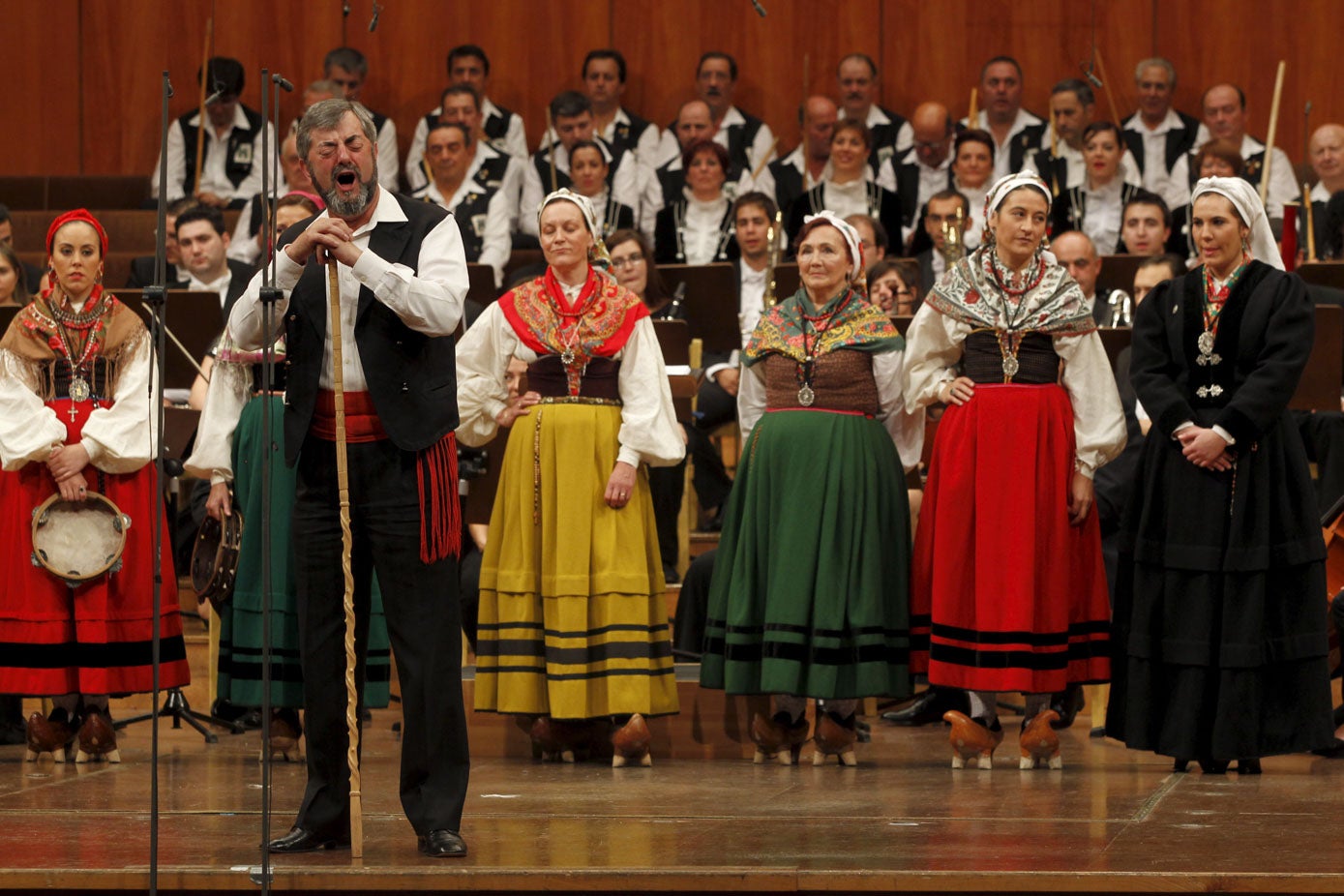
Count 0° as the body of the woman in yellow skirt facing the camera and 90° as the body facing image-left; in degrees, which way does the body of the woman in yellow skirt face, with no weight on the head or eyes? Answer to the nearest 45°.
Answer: approximately 0°

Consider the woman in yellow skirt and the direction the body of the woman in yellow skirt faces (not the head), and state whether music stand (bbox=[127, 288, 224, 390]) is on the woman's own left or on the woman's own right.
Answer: on the woman's own right

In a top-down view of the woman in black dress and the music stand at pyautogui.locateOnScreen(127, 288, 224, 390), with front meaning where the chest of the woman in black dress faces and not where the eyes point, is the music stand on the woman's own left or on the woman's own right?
on the woman's own right

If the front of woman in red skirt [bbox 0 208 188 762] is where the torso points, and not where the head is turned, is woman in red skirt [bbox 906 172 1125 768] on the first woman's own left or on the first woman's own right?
on the first woman's own left

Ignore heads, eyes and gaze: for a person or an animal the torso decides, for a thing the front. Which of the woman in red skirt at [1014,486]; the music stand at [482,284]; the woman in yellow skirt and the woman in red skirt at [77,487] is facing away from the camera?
the music stand

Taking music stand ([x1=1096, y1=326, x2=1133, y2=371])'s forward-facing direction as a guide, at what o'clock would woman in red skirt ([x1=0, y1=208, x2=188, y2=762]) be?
The woman in red skirt is roughly at 8 o'clock from the music stand.

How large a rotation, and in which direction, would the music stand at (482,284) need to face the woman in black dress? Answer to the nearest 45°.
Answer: approximately 135° to its right

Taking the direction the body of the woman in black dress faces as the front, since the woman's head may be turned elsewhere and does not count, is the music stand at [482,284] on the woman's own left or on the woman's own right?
on the woman's own right

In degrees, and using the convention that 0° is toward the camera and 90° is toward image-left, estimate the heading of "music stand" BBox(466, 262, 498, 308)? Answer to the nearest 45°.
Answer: approximately 180°

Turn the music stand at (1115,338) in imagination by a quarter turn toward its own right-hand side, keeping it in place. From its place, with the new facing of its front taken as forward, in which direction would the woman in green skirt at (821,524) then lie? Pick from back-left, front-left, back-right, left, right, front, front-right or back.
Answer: back-right

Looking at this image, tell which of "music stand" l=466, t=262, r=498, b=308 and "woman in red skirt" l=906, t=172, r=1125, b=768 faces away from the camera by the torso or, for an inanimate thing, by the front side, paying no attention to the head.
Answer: the music stand

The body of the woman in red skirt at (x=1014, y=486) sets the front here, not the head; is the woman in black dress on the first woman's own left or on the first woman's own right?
on the first woman's own left

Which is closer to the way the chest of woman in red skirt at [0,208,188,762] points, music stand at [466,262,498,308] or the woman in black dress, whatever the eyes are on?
the woman in black dress

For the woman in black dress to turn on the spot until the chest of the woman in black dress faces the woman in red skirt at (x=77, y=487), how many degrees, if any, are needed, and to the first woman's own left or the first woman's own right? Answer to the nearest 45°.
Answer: approximately 45° to the first woman's own right

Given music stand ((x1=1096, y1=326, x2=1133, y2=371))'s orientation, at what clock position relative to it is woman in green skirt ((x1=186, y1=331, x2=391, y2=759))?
The woman in green skirt is roughly at 8 o'clock from the music stand.
